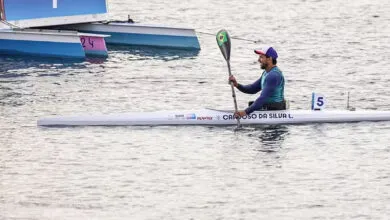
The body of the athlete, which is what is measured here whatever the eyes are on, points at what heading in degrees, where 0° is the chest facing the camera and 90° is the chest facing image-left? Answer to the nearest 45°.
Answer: approximately 90°

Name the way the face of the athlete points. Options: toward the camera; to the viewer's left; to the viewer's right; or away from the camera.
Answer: to the viewer's left

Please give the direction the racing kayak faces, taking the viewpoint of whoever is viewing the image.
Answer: facing to the left of the viewer
